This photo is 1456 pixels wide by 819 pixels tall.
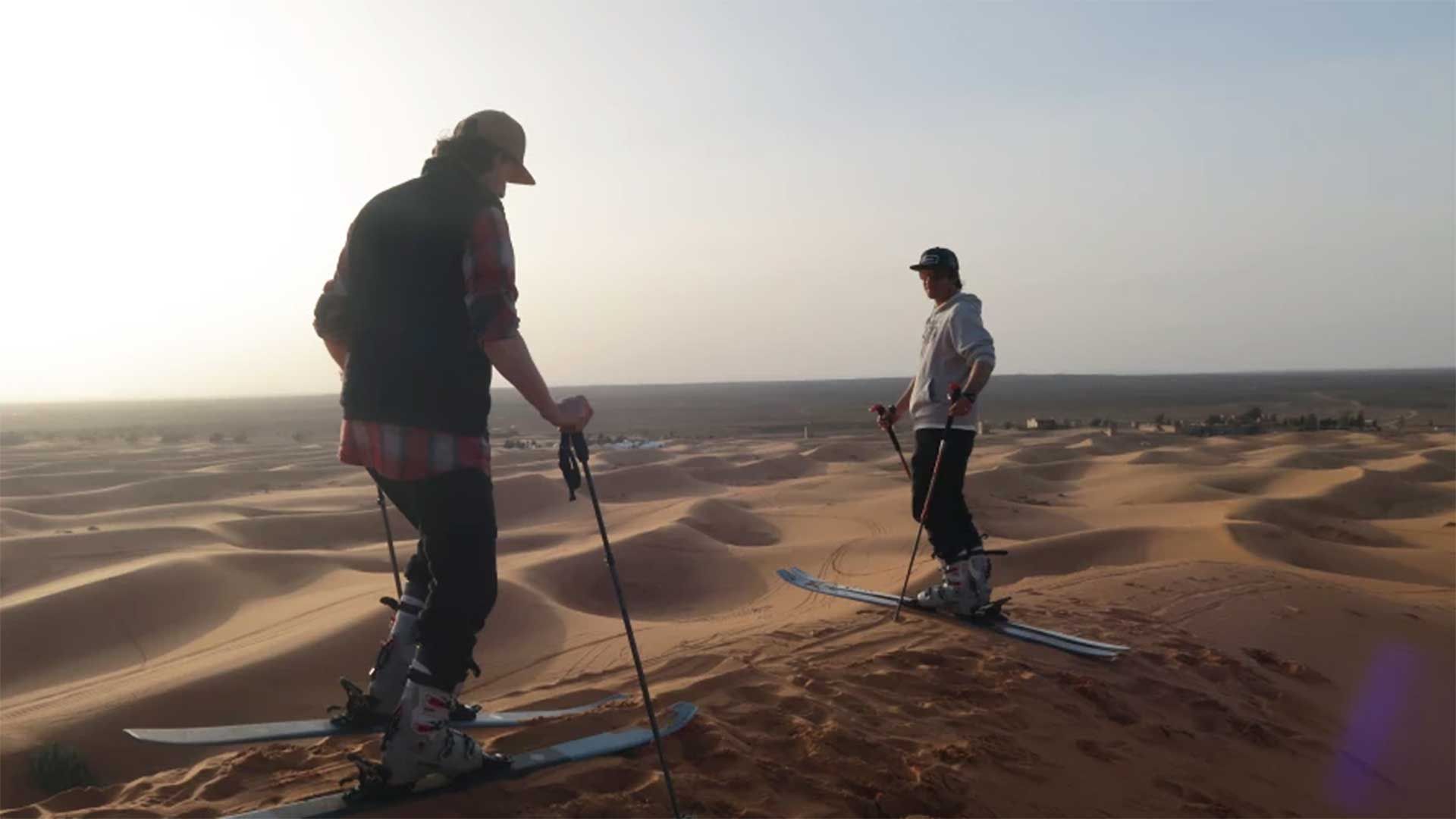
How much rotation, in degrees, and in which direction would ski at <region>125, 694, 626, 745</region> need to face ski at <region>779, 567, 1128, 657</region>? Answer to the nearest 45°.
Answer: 0° — it already faces it

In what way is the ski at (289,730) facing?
to the viewer's right

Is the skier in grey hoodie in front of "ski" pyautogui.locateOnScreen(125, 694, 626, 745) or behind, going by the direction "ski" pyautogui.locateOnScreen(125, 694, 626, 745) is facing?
in front

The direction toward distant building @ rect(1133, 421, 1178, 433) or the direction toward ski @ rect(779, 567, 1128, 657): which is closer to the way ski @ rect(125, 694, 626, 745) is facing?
the ski

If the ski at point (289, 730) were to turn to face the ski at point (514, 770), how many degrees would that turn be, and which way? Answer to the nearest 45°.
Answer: approximately 45° to its right

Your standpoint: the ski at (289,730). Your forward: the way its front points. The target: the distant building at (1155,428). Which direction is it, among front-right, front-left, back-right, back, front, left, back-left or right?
front-left

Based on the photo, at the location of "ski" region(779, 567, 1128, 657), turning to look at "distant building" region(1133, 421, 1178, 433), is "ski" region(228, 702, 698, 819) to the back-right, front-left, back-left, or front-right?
back-left
